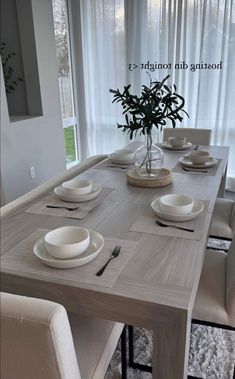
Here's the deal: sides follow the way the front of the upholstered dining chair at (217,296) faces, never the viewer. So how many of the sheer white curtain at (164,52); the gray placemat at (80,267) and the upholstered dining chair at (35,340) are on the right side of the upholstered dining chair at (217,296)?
1

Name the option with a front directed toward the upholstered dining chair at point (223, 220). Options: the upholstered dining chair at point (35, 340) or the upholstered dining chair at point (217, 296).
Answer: the upholstered dining chair at point (35, 340)

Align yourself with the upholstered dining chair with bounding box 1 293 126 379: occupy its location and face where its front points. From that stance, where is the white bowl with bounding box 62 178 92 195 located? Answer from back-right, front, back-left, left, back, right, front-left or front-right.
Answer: front-left

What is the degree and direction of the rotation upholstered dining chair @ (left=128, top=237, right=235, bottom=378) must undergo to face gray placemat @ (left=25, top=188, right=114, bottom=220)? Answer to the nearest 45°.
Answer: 0° — it already faces it

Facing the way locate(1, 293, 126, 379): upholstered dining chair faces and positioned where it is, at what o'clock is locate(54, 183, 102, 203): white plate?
The white plate is roughly at 11 o'clock from the upholstered dining chair.

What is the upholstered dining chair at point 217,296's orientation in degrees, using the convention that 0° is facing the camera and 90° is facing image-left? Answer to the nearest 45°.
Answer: approximately 90°

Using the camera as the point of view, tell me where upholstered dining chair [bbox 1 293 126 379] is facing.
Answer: facing away from the viewer and to the right of the viewer

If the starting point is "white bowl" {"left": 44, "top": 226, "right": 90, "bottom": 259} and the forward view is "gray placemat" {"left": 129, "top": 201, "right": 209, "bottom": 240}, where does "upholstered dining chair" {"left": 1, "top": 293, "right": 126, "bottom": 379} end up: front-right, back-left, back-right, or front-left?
back-right

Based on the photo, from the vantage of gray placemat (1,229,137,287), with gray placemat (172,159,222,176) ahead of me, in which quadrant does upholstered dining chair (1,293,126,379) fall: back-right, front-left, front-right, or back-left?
back-right

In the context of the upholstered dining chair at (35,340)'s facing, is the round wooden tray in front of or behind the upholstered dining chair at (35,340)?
in front

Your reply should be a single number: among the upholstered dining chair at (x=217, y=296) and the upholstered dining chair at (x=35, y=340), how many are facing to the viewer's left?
1

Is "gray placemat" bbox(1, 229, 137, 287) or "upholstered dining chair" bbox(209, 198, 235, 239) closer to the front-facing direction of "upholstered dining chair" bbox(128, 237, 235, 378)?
the gray placemat
